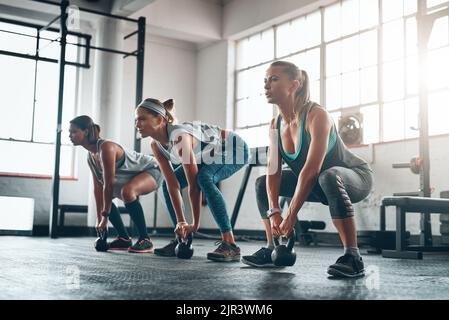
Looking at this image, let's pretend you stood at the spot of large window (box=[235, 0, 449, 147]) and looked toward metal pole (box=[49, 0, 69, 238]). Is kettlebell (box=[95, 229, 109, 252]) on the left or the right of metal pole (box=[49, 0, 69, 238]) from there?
left

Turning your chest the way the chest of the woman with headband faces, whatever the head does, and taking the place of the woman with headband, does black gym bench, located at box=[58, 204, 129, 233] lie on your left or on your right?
on your right

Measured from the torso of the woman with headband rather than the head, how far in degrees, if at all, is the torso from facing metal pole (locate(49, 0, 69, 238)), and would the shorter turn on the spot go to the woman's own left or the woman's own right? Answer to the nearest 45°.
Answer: approximately 90° to the woman's own right

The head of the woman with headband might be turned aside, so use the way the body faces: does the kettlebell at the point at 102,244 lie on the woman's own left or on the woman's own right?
on the woman's own right

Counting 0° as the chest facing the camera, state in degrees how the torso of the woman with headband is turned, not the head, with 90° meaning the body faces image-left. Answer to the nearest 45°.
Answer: approximately 45°

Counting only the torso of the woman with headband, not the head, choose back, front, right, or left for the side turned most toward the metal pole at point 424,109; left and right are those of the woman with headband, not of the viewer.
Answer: back

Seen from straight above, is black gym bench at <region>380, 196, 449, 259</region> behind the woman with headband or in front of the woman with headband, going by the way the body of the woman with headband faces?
behind
